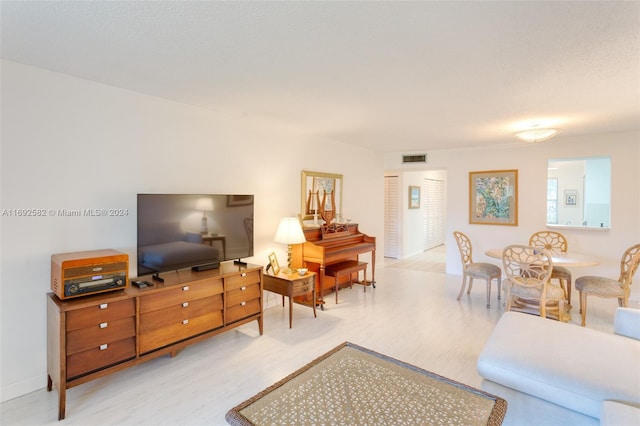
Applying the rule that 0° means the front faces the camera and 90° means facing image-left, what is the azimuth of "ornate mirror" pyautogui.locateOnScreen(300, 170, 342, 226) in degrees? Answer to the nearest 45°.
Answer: approximately 315°

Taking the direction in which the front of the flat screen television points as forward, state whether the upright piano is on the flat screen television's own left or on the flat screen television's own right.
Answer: on the flat screen television's own left

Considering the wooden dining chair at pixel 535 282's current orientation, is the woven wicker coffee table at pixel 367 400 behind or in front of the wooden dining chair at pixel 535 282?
behind

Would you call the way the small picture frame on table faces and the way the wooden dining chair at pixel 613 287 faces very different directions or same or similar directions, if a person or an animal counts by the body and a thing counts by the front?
very different directions

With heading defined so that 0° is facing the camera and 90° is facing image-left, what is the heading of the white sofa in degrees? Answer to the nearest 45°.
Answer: approximately 135°

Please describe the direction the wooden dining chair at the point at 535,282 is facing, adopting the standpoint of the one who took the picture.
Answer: facing away from the viewer and to the right of the viewer

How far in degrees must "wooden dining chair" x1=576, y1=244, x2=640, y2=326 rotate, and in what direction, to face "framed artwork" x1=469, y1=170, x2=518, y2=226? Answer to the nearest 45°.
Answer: approximately 45° to its right

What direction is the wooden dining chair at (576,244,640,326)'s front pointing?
to the viewer's left

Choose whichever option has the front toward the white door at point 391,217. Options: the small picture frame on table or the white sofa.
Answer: the white sofa

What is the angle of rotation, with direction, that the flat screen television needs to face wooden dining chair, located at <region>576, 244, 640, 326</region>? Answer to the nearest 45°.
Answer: approximately 45° to its left
